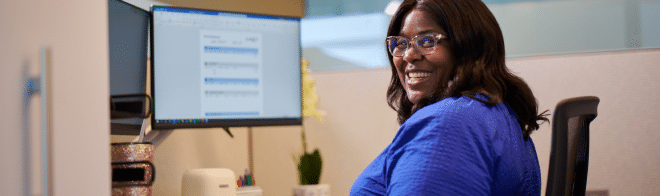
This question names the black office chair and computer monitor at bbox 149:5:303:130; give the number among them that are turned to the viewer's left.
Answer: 1

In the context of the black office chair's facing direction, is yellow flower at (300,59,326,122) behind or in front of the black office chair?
in front

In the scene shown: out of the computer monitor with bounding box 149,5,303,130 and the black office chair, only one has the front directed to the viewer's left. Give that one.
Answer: the black office chair

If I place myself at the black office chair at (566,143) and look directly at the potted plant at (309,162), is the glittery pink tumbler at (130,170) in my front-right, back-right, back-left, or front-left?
front-left

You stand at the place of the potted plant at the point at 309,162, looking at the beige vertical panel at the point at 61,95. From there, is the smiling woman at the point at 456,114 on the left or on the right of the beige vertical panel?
left

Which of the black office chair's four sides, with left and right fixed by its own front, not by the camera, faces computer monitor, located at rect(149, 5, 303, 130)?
front

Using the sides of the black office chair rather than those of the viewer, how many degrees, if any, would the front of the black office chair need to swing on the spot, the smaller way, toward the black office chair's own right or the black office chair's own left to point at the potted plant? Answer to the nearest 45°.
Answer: approximately 45° to the black office chair's own right

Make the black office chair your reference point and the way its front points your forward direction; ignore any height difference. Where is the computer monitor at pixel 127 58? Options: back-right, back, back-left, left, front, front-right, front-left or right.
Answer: front

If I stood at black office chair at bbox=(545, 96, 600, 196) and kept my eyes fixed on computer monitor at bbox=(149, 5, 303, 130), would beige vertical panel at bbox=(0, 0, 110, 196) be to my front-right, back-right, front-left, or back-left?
front-left

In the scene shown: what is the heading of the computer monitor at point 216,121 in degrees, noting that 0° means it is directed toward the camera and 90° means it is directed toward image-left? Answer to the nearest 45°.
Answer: approximately 315°

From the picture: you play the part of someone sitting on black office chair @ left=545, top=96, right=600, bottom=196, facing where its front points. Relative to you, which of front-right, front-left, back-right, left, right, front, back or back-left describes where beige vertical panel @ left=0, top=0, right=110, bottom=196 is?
front-left

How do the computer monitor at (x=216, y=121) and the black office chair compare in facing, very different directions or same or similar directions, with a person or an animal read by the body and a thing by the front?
very different directions

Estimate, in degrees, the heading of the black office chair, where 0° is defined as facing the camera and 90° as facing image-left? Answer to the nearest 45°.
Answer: approximately 90°
